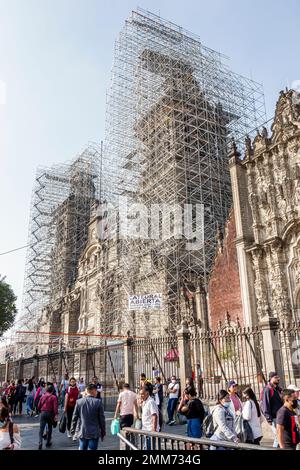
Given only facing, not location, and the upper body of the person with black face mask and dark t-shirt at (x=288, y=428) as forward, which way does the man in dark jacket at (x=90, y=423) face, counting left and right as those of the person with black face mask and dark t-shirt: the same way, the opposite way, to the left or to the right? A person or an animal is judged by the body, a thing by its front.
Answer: the opposite way

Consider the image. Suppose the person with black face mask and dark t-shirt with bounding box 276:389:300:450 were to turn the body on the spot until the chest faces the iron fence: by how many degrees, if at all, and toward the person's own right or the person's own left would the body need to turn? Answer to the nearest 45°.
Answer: approximately 135° to the person's own left

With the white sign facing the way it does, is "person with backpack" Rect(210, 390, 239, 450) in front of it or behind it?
in front

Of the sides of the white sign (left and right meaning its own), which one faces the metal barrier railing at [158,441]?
front

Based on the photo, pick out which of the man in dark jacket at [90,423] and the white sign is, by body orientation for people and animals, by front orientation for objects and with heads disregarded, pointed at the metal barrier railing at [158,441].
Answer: the white sign

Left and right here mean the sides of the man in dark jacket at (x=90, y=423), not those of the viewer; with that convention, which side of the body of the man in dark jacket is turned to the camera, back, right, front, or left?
back

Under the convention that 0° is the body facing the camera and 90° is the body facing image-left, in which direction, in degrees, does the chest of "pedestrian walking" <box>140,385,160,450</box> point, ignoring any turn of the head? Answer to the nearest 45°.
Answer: approximately 45°
